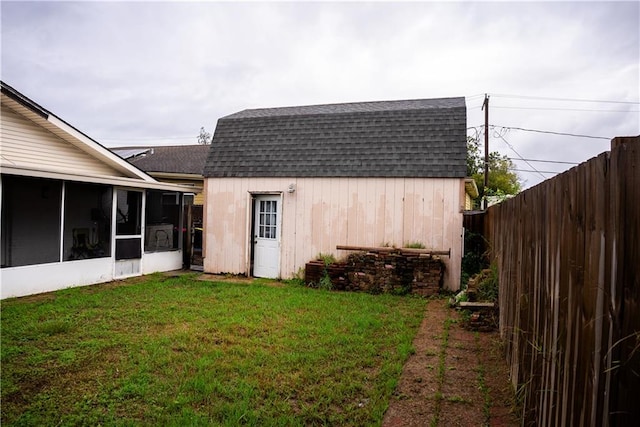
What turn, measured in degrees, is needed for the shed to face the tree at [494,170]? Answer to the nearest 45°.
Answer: approximately 135° to its left

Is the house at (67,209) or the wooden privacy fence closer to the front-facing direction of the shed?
the wooden privacy fence

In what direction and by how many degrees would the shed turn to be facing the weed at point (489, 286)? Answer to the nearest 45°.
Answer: approximately 45° to its left

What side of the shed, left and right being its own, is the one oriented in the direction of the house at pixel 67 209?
right

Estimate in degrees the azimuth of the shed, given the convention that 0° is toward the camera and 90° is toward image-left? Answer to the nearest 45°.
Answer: approximately 0°

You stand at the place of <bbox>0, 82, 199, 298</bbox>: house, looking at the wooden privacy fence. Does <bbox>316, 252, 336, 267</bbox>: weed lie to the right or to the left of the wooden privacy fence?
left
